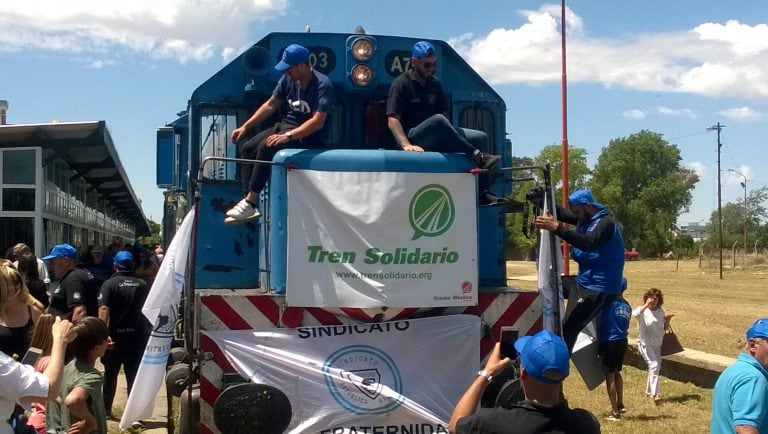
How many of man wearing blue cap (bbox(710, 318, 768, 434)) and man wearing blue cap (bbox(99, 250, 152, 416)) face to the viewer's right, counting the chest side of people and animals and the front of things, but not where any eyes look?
1

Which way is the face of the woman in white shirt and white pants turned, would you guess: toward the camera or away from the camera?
toward the camera

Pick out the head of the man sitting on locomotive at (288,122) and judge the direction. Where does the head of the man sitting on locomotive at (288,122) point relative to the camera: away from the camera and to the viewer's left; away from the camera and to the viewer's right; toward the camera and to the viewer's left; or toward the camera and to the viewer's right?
toward the camera and to the viewer's left

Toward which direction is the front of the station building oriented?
to the viewer's right

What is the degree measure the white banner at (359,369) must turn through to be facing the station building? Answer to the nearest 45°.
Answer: approximately 135° to its right

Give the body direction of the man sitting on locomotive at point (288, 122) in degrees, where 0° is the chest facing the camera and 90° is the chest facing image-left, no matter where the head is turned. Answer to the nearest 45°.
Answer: approximately 45°

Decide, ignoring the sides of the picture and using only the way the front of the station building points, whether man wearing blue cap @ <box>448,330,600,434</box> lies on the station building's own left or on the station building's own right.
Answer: on the station building's own right

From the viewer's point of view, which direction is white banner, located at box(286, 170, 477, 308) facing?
toward the camera

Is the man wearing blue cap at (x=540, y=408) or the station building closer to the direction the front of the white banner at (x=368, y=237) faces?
the man wearing blue cap
